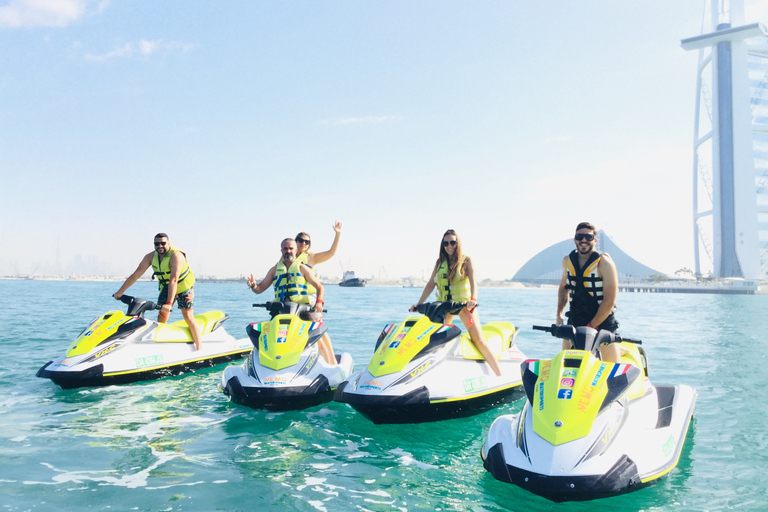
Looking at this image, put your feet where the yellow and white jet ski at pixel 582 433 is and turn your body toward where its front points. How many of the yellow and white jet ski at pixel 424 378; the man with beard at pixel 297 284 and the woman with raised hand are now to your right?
3

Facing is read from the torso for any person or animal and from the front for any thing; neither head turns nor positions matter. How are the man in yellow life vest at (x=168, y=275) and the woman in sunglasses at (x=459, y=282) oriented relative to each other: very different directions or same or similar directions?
same or similar directions

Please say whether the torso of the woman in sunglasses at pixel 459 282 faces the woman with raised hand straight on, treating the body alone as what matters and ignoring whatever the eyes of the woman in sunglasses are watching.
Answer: no

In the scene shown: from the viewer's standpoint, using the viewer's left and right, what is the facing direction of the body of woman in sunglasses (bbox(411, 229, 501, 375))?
facing the viewer and to the left of the viewer

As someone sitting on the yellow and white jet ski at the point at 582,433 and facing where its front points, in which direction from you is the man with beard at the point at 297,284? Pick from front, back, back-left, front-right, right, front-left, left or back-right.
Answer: right

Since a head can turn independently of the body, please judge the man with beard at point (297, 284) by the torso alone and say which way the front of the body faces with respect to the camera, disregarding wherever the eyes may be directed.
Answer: toward the camera

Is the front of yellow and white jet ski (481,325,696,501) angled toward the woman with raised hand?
no

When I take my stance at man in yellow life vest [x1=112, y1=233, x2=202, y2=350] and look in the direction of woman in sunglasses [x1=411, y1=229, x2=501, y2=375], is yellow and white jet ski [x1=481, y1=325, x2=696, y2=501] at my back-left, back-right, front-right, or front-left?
front-right

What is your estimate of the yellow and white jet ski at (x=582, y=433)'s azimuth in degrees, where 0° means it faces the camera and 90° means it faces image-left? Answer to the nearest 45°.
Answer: approximately 45°

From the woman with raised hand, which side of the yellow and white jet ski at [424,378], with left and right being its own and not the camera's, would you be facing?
right

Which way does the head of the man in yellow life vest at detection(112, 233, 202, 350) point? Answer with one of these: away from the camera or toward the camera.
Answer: toward the camera

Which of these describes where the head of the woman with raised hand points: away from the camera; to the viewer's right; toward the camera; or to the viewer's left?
toward the camera

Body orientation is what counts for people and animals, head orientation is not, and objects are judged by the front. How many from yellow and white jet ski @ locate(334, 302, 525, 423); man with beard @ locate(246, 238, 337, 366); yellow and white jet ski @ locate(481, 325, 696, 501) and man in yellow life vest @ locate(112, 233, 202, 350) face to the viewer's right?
0

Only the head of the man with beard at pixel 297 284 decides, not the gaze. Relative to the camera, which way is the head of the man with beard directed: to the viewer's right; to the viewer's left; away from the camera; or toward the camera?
toward the camera

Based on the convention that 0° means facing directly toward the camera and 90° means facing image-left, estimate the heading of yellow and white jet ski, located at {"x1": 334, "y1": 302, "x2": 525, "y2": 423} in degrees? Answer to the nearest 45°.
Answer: approximately 45°

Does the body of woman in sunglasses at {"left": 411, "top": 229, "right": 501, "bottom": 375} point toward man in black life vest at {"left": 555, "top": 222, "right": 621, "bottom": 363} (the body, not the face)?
no

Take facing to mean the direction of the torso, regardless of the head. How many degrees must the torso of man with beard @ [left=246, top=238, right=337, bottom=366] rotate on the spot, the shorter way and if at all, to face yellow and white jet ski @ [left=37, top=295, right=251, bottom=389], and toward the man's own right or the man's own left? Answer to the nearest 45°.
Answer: approximately 90° to the man's own right

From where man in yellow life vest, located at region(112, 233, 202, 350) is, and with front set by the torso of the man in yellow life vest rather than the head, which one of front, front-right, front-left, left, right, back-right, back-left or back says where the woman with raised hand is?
left
